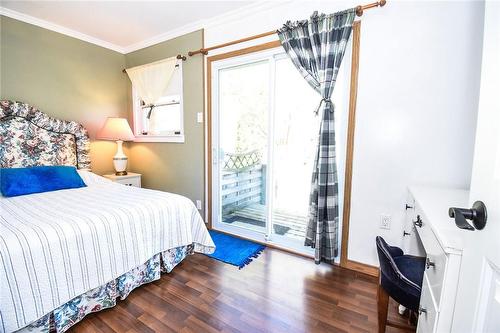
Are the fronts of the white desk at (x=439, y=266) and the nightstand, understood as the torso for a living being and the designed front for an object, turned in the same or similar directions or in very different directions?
very different directions

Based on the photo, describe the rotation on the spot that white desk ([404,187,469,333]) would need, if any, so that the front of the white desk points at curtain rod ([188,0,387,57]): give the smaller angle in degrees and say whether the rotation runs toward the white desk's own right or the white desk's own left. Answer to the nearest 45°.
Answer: approximately 45° to the white desk's own right

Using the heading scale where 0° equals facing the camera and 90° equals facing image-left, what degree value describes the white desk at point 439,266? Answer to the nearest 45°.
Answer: approximately 90°

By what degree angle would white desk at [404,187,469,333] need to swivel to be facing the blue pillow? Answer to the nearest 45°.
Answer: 0° — it already faces it

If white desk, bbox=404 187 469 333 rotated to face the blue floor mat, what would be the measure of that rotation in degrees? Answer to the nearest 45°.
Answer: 0° — it already faces it

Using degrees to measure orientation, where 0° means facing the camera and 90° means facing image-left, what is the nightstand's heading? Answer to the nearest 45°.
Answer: approximately 315°

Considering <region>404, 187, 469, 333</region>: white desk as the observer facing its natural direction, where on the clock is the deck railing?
The deck railing is roughly at 1 o'clock from the white desk.

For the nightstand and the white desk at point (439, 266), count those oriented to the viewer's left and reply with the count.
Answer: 1

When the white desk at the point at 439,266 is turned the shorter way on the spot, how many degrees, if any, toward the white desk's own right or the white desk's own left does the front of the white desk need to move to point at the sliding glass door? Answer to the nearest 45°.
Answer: approximately 45° to the white desk's own right
